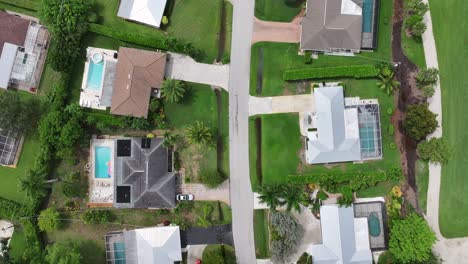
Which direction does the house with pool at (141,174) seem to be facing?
to the viewer's right

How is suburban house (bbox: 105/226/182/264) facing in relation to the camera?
to the viewer's right

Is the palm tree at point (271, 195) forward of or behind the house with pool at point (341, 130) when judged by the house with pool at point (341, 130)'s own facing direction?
forward

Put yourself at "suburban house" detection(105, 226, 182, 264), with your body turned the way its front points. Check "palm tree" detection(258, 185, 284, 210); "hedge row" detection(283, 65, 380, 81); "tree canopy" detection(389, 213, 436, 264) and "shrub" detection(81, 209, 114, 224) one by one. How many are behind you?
1

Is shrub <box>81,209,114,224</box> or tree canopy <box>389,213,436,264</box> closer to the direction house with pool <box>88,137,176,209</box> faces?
the tree canopy

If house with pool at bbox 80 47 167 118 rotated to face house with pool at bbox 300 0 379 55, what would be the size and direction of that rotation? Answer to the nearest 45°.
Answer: approximately 45° to its right

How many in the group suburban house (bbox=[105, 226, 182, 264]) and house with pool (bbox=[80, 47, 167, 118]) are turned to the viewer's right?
2

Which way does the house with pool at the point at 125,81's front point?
to the viewer's right

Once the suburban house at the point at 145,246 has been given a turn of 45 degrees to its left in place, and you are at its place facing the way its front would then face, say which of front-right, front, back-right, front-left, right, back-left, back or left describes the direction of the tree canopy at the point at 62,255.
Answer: back-left

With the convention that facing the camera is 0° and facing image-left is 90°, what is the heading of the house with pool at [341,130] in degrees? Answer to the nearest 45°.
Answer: approximately 90°
